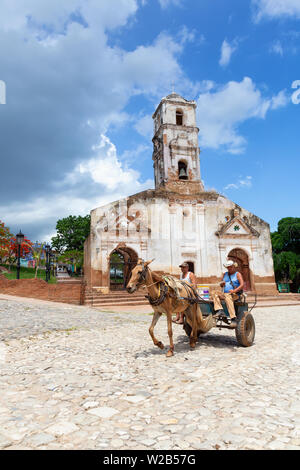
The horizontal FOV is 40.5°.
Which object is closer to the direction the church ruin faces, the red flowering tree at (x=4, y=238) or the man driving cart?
the man driving cart

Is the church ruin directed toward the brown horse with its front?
yes

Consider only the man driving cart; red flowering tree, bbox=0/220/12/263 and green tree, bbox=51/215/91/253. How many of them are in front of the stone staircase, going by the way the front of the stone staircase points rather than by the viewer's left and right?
1

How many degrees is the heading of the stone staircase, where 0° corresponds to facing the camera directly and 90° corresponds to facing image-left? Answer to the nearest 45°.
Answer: approximately 0°

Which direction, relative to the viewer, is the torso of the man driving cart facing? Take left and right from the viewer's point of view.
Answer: facing the viewer and to the left of the viewer

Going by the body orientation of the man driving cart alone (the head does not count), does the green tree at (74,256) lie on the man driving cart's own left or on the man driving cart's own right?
on the man driving cart's own right

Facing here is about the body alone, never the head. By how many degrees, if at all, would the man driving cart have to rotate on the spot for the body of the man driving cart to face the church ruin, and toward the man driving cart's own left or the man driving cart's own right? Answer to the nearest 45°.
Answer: approximately 135° to the man driving cart's own right

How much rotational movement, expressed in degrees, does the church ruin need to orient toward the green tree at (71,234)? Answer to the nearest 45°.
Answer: approximately 135° to its right

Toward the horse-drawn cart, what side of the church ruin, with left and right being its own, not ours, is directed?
front

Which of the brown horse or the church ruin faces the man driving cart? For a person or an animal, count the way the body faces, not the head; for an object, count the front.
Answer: the church ruin

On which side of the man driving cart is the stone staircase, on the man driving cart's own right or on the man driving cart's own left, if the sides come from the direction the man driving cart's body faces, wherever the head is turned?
on the man driving cart's own right

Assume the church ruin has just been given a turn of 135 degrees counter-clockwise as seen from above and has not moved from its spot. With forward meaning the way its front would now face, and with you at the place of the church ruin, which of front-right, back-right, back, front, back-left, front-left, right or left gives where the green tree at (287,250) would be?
front

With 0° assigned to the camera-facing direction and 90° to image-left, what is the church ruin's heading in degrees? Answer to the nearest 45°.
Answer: approximately 0°
